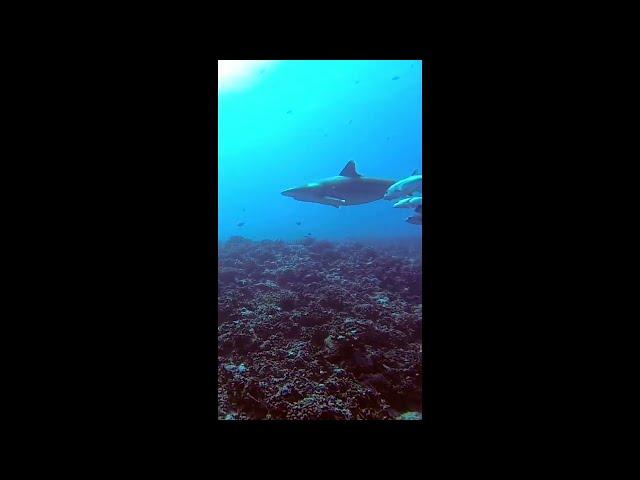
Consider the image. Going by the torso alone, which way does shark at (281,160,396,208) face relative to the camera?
to the viewer's left

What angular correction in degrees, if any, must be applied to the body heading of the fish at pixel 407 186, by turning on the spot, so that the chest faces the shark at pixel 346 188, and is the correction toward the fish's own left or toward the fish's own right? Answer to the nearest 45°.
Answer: approximately 45° to the fish's own right

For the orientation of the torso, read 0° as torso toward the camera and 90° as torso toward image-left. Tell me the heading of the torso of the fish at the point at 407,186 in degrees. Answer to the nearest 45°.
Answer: approximately 90°

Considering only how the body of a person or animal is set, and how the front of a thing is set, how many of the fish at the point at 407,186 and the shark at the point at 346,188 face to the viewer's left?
2

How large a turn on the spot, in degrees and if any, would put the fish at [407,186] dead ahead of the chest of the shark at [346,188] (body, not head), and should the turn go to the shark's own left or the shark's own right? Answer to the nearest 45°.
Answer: approximately 135° to the shark's own left
